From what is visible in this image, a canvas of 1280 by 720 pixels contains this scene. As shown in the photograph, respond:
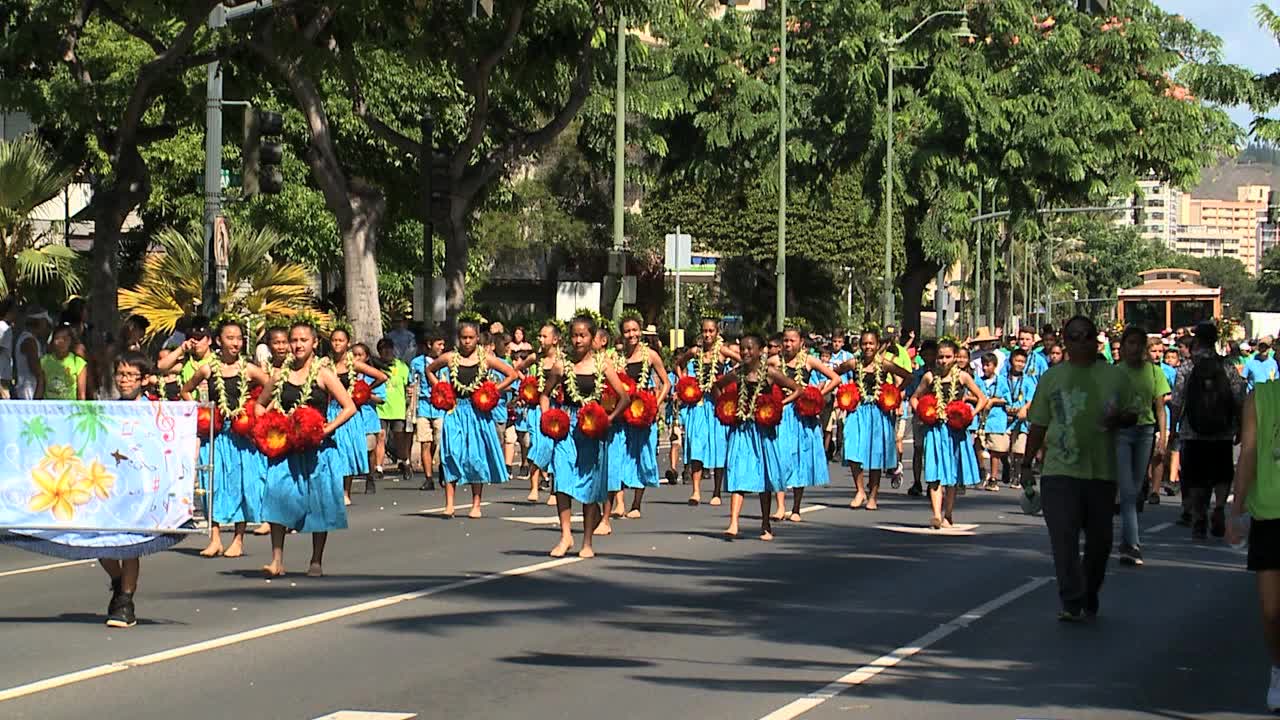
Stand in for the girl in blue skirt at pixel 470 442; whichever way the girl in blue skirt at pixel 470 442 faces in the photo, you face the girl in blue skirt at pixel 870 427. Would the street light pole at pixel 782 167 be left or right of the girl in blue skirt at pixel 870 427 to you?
left

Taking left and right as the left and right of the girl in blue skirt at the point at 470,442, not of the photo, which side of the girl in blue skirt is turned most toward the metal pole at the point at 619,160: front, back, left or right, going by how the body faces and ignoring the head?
back

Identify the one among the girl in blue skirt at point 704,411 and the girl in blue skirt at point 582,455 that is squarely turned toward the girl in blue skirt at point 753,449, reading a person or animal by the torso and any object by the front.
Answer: the girl in blue skirt at point 704,411

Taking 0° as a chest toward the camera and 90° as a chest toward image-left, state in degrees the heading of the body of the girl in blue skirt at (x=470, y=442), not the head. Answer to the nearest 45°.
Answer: approximately 0°

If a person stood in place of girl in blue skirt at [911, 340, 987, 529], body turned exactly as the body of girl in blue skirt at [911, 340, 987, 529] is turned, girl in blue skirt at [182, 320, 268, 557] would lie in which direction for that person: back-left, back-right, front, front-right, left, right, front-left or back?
front-right

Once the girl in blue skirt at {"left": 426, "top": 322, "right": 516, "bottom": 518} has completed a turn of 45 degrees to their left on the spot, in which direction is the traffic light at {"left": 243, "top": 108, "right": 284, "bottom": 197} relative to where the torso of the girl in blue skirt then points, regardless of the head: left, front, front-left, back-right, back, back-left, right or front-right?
back

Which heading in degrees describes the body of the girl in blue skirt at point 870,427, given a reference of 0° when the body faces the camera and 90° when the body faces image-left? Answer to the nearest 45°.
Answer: approximately 0°

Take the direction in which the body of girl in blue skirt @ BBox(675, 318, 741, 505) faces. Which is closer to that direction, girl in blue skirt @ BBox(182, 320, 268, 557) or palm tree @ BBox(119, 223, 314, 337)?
the girl in blue skirt
